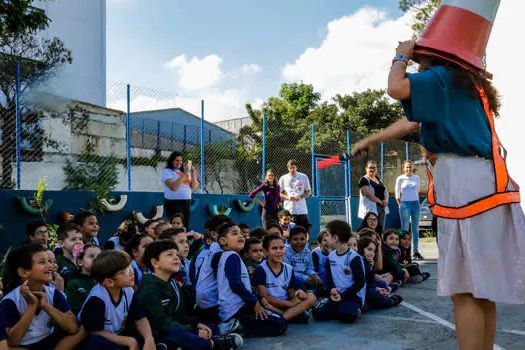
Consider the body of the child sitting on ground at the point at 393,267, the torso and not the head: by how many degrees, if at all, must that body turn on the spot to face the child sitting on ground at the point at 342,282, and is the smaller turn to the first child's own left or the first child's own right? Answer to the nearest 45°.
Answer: approximately 45° to the first child's own right

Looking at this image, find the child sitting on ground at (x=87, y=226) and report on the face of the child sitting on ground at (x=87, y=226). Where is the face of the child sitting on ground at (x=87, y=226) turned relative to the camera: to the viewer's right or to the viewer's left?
to the viewer's right

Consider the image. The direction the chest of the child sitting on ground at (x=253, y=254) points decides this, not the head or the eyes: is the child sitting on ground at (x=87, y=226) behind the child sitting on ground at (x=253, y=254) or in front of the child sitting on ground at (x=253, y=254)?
behind

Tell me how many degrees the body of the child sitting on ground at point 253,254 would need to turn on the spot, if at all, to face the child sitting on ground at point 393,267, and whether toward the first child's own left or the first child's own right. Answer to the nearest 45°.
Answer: approximately 90° to the first child's own left

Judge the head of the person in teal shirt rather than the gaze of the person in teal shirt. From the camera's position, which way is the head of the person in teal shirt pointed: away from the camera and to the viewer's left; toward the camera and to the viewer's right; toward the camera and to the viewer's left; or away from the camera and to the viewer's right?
away from the camera and to the viewer's left

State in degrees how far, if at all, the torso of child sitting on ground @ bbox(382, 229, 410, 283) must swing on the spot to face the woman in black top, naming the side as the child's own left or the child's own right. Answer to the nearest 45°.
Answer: approximately 135° to the child's own left

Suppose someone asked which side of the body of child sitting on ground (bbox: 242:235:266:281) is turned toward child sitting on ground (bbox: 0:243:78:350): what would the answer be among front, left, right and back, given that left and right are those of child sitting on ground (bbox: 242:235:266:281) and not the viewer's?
right

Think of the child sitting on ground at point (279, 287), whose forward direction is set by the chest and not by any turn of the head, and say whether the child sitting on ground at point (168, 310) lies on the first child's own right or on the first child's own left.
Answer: on the first child's own right

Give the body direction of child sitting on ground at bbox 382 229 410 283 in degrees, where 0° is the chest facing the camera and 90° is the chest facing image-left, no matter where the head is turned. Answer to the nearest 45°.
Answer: approximately 315°
